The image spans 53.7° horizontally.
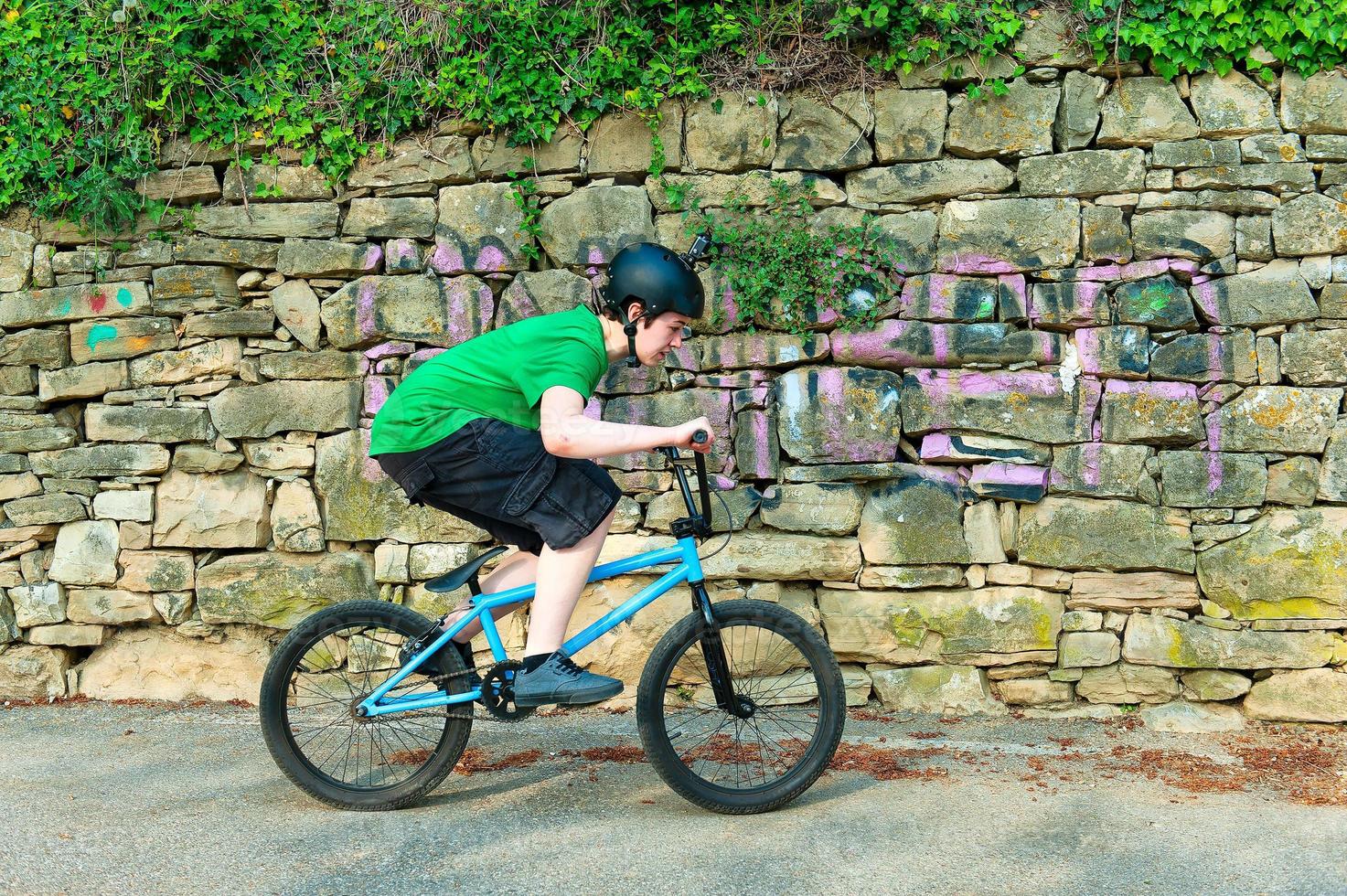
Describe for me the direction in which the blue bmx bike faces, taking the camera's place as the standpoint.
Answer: facing to the right of the viewer

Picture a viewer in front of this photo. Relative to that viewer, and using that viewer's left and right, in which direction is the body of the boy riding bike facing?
facing to the right of the viewer

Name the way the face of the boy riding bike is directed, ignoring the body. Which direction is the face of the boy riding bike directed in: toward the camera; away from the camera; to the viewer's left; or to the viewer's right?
to the viewer's right

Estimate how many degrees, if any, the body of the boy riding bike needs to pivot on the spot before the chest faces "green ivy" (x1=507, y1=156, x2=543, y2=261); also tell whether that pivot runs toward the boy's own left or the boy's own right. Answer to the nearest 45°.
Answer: approximately 90° to the boy's own left
